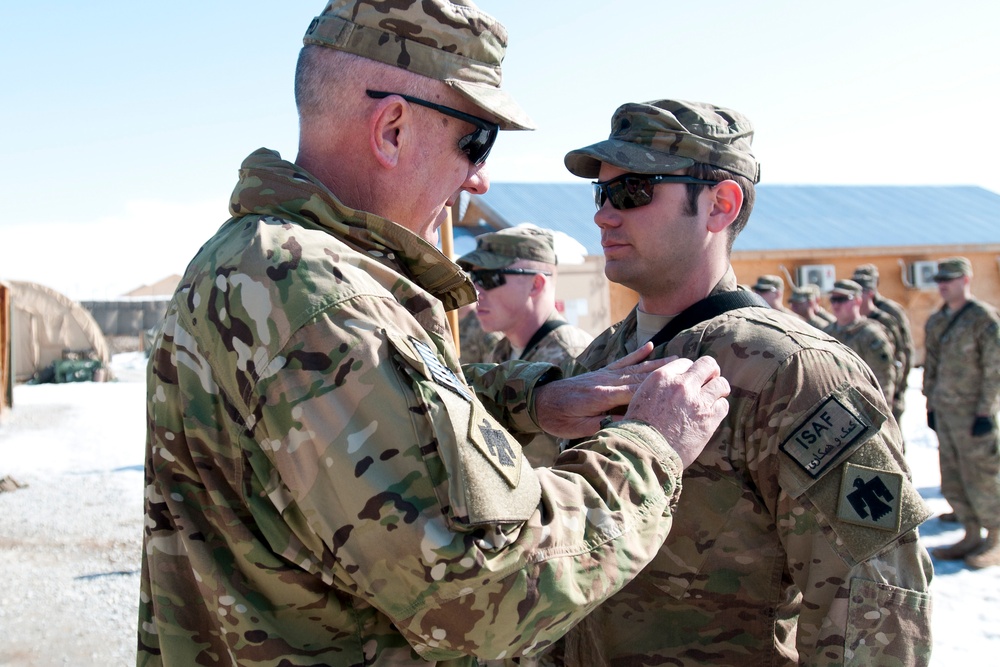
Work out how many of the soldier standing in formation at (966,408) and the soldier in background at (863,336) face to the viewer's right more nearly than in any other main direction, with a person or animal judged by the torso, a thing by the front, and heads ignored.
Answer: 0

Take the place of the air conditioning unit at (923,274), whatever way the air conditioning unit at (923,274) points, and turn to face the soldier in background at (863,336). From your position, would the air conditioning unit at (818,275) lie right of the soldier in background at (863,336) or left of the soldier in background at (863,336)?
right

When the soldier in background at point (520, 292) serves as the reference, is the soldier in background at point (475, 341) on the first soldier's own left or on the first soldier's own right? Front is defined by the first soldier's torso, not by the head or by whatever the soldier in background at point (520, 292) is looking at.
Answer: on the first soldier's own right

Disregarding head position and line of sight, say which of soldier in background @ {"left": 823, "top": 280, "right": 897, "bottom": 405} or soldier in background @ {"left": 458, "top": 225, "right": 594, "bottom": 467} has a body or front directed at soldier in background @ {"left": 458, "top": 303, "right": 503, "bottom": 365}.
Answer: soldier in background @ {"left": 823, "top": 280, "right": 897, "bottom": 405}

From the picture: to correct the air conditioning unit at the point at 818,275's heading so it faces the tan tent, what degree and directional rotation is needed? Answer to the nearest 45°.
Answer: approximately 45° to its right

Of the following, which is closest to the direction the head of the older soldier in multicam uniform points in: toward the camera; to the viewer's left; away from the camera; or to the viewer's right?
to the viewer's right

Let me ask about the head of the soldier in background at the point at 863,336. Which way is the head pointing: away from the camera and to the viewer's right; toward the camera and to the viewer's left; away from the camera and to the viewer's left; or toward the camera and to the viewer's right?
toward the camera and to the viewer's left

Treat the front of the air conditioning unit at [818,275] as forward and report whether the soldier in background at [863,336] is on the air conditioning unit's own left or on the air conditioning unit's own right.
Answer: on the air conditioning unit's own left

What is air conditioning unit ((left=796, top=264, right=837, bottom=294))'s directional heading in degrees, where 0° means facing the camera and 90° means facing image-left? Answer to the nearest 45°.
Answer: approximately 45°

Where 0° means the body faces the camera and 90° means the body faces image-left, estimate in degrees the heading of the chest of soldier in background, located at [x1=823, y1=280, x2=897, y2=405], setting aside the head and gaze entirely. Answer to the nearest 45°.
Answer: approximately 45°
